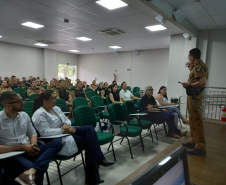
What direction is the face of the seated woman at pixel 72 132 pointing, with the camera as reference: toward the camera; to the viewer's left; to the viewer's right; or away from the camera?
to the viewer's right

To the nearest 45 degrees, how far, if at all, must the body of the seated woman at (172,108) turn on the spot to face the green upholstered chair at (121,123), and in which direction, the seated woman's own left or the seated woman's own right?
approximately 90° to the seated woman's own right

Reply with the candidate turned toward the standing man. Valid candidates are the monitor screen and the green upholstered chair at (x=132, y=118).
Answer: the green upholstered chair

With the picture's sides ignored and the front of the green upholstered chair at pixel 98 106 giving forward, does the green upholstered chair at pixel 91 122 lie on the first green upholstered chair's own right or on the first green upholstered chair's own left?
on the first green upholstered chair's own right

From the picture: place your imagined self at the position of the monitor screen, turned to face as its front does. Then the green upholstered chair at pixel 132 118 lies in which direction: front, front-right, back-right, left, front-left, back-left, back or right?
back-left

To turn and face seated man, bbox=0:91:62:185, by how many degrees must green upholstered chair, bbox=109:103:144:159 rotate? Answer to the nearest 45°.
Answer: approximately 90° to its right

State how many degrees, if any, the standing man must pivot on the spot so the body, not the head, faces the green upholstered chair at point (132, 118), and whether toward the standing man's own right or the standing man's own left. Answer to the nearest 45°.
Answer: approximately 45° to the standing man's own right
